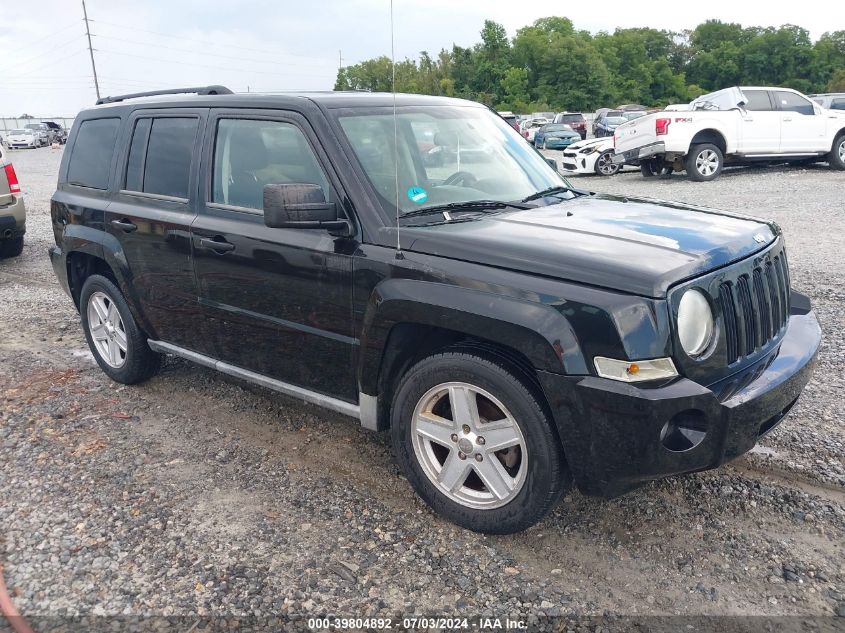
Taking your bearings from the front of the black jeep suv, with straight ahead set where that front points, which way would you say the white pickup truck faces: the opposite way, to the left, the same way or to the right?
to the left

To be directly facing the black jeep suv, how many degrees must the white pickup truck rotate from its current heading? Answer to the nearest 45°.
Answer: approximately 135° to its right

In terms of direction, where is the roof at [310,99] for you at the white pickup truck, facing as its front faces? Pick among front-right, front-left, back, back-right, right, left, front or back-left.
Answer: back-right

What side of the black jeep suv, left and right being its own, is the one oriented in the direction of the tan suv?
back

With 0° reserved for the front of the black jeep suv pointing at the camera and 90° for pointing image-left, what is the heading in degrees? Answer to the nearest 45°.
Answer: approximately 315°

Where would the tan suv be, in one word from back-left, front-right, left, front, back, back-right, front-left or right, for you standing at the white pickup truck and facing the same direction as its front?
back

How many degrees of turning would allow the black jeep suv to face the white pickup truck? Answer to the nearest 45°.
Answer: approximately 90° to its left

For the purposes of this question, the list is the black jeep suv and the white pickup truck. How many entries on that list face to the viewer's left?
0

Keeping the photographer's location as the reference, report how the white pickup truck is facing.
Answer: facing away from the viewer and to the right of the viewer
